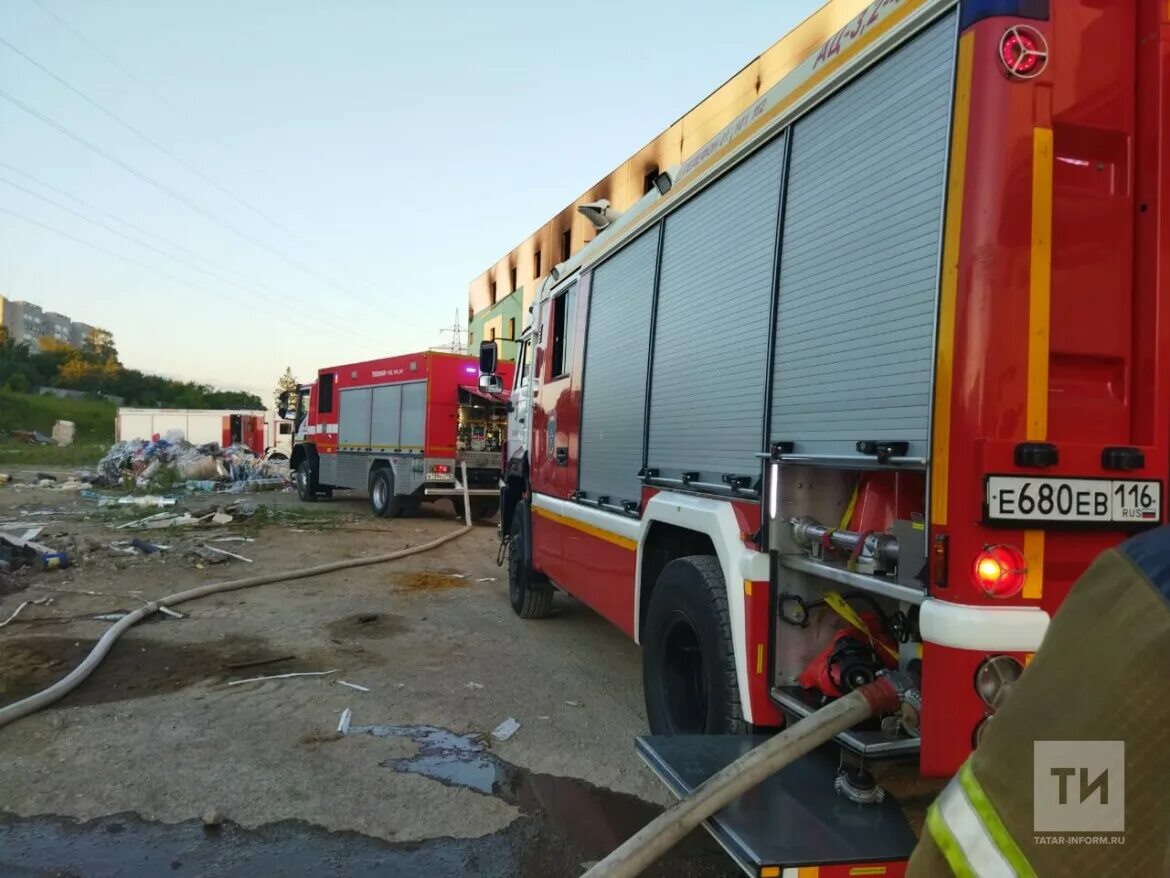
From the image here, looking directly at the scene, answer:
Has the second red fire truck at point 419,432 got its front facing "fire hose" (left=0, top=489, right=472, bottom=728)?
no

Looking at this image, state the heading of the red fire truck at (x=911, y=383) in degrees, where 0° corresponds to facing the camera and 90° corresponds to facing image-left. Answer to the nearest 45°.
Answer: approximately 135°

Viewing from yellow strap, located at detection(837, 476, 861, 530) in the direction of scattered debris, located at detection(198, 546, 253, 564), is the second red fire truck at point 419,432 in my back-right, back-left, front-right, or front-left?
front-right

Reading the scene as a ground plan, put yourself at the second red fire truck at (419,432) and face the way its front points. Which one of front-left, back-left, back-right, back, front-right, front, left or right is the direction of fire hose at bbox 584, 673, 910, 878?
back-left

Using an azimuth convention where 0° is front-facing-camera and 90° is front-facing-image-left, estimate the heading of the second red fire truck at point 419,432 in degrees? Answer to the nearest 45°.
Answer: approximately 135°

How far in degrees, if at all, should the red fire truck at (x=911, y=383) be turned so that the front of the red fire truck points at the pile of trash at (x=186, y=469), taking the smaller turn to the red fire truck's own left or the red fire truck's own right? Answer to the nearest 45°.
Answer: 0° — it already faces it

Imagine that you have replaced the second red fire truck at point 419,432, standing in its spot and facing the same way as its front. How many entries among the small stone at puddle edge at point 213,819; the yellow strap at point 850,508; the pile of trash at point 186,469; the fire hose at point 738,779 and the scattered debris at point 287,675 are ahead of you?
1

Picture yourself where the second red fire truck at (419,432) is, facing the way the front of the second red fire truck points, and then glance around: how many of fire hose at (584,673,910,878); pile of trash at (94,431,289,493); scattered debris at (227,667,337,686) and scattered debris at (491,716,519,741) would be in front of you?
1

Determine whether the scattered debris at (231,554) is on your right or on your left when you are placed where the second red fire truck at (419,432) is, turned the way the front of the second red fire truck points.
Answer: on your left

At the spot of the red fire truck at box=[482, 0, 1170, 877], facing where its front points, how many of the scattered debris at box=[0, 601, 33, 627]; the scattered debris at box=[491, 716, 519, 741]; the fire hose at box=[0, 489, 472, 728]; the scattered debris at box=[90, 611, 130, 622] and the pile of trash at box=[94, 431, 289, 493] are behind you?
0

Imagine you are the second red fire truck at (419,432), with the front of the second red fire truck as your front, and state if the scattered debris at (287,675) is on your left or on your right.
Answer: on your left

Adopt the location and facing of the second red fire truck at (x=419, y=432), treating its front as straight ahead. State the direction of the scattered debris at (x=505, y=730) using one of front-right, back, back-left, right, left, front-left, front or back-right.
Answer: back-left

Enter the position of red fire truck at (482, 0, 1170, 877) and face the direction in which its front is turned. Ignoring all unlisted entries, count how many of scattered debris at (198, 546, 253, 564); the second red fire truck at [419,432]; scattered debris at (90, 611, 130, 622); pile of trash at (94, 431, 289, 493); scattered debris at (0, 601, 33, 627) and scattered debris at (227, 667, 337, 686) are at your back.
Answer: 0

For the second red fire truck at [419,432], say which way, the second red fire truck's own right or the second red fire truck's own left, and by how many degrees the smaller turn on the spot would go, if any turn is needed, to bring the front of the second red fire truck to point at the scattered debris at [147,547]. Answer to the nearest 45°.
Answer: approximately 90° to the second red fire truck's own left

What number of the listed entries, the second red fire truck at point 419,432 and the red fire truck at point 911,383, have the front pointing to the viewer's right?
0

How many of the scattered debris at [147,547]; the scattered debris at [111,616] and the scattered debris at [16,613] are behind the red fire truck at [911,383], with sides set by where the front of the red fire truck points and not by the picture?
0
